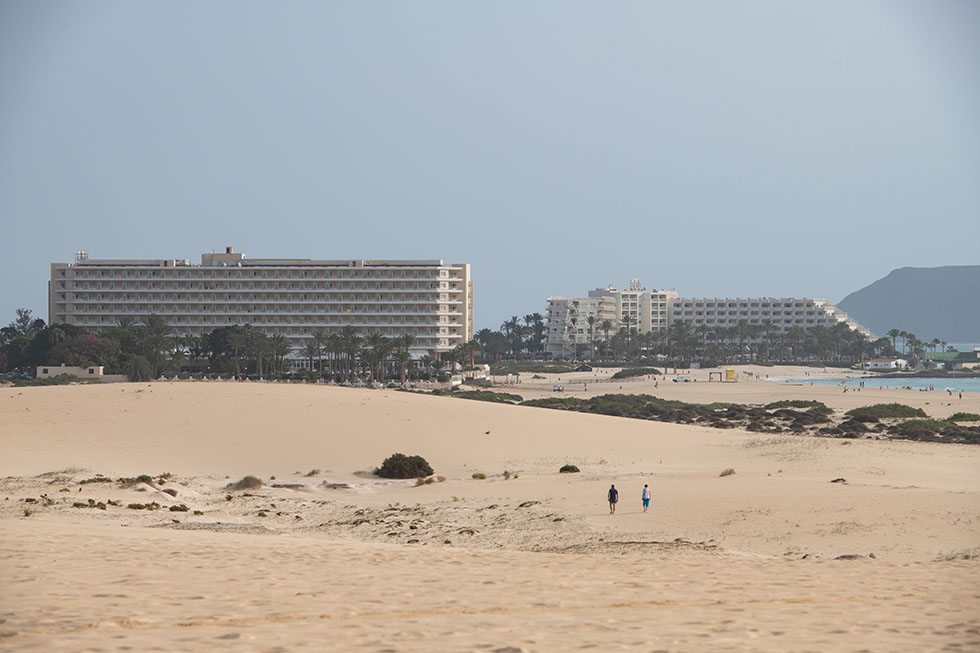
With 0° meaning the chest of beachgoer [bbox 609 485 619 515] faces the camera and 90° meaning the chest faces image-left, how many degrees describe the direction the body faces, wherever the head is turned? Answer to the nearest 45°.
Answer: approximately 180°

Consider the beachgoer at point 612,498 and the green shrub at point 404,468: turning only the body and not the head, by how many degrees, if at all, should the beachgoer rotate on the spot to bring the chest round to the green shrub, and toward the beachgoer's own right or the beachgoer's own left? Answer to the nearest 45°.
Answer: approximately 45° to the beachgoer's own left
